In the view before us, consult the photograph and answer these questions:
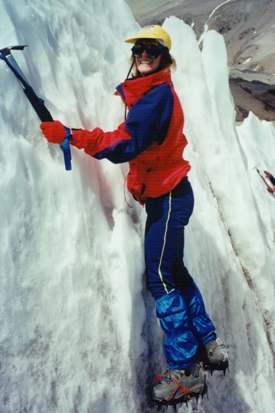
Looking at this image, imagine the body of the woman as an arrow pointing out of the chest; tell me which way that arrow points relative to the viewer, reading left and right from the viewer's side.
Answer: facing to the left of the viewer

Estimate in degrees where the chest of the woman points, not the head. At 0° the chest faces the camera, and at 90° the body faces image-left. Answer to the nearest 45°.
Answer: approximately 90°
